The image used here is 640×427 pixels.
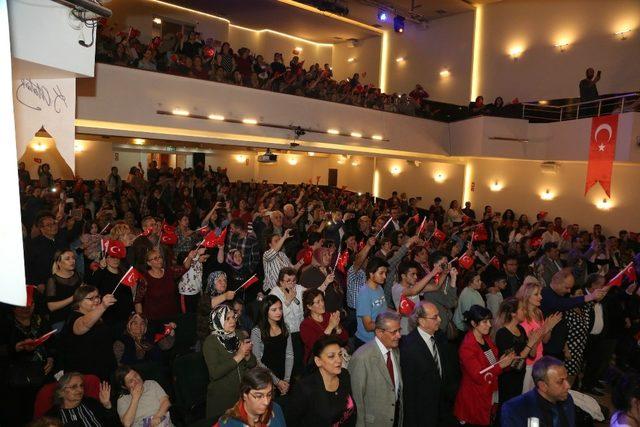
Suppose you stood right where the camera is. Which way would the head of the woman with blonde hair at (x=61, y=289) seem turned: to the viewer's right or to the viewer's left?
to the viewer's right

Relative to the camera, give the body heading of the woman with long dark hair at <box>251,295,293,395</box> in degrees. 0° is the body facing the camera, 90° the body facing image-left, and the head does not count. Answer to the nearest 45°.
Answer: approximately 315°

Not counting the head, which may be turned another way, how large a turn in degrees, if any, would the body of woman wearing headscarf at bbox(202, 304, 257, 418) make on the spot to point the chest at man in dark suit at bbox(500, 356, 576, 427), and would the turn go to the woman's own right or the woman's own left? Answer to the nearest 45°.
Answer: approximately 45° to the woman's own left

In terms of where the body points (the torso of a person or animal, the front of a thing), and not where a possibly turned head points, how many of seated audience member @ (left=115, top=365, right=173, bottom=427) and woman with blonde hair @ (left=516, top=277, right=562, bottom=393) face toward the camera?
1

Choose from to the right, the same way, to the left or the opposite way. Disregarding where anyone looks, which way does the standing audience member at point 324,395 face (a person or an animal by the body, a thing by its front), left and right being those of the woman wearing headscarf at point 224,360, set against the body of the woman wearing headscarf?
the same way

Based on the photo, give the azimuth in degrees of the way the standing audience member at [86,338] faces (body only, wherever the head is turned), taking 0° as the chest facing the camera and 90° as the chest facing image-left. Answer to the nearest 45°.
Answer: approximately 315°

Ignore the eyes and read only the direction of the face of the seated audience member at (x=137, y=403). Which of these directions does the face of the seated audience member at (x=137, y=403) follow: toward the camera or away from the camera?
toward the camera

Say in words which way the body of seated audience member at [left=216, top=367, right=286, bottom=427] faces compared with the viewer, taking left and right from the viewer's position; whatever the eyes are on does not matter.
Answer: facing the viewer and to the right of the viewer

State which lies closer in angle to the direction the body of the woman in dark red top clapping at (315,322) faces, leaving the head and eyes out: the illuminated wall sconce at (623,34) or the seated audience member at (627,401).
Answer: the seated audience member

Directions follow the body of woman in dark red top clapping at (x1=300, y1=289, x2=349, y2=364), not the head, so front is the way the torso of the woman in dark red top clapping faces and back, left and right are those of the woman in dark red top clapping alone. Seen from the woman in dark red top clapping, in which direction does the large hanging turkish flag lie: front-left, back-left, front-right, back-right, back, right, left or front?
left

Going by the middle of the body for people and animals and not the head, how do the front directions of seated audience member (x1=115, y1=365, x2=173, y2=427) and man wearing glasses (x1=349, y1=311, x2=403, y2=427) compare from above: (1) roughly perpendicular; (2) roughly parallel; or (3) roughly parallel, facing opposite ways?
roughly parallel

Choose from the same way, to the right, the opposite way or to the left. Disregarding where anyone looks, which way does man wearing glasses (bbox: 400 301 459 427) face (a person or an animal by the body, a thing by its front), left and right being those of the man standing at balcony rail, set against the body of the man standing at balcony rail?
the same way

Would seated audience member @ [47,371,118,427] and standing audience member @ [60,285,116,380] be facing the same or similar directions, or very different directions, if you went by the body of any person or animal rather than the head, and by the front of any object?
same or similar directions

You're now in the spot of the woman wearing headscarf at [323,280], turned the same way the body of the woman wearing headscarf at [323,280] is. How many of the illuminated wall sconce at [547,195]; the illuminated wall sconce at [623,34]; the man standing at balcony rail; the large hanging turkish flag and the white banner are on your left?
4
